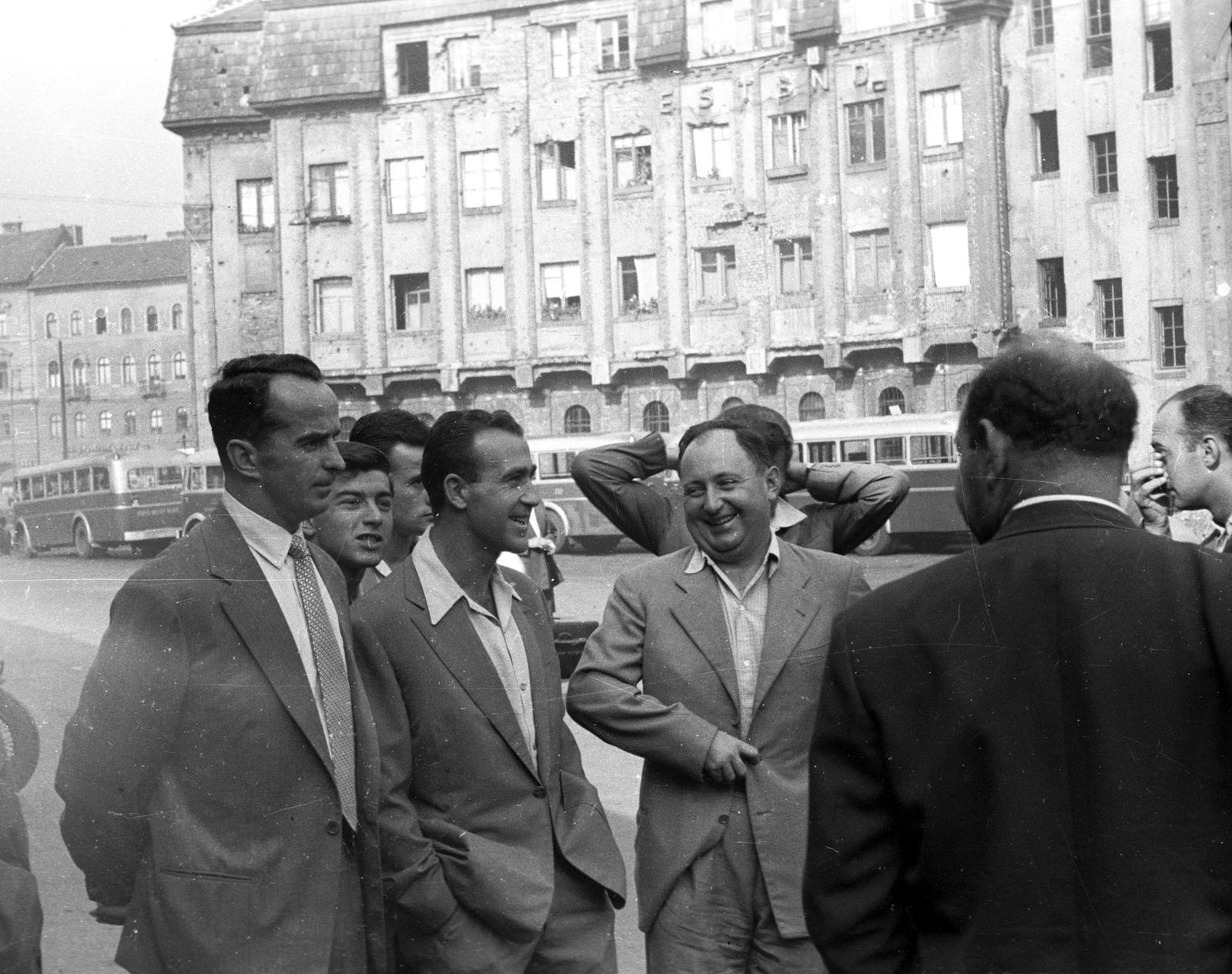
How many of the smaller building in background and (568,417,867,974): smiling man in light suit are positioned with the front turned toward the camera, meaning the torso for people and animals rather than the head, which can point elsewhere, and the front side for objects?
2

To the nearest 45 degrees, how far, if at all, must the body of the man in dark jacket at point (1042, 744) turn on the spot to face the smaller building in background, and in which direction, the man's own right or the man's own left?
approximately 45° to the man's own left

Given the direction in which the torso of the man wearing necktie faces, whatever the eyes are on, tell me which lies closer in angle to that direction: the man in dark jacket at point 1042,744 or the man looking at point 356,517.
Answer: the man in dark jacket

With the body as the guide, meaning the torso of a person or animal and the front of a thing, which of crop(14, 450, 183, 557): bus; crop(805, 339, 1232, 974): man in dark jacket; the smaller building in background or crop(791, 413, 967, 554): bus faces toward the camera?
the smaller building in background

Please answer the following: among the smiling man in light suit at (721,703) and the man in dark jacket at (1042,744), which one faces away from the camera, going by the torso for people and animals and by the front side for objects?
the man in dark jacket

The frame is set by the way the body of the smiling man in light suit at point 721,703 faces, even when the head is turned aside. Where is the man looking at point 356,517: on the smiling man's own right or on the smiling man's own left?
on the smiling man's own right

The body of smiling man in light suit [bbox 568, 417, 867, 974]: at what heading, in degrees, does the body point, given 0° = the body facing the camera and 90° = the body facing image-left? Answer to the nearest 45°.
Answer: approximately 0°

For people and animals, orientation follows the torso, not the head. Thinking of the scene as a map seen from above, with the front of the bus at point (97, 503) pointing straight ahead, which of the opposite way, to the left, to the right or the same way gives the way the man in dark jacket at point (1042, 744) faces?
to the right

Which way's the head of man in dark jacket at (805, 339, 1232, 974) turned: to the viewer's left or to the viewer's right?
to the viewer's left

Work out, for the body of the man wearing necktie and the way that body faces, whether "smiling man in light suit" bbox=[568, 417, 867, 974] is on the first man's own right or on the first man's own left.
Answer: on the first man's own left

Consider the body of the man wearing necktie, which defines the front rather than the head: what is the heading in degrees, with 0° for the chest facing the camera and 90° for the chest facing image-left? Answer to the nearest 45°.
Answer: approximately 315°

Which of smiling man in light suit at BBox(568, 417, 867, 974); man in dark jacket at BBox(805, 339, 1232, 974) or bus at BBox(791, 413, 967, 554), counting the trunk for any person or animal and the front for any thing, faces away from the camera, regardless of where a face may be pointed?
the man in dark jacket

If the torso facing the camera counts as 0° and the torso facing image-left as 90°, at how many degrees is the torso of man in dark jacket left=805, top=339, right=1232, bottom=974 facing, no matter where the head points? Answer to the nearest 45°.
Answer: approximately 180°
